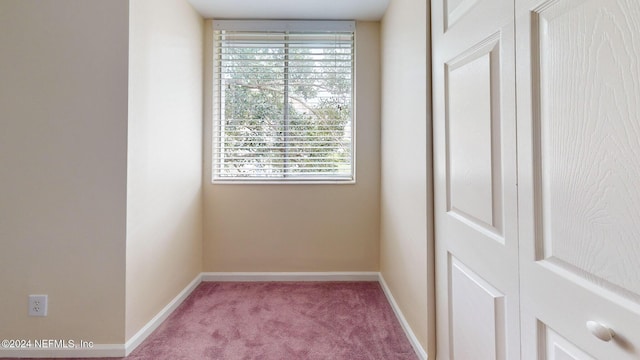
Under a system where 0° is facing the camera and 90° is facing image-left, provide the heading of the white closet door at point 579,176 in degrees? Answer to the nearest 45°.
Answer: approximately 45°

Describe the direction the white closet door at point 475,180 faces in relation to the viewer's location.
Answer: facing the viewer and to the left of the viewer

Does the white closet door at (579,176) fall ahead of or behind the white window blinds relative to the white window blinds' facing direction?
ahead

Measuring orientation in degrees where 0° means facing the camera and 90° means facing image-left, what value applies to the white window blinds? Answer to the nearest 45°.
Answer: approximately 0°

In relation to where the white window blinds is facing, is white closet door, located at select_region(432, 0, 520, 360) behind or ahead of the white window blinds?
ahead

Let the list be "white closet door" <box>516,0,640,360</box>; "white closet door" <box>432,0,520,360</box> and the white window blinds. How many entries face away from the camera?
0

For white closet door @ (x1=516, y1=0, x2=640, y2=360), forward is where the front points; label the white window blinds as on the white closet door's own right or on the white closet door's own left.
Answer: on the white closet door's own right

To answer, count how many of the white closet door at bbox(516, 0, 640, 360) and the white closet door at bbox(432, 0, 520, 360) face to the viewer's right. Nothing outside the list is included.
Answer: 0

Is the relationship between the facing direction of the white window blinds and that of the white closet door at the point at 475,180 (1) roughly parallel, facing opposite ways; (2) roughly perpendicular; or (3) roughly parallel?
roughly perpendicular

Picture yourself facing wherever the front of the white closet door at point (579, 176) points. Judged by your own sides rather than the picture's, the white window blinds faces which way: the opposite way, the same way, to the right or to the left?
to the left

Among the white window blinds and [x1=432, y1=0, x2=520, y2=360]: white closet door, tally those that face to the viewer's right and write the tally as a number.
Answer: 0
